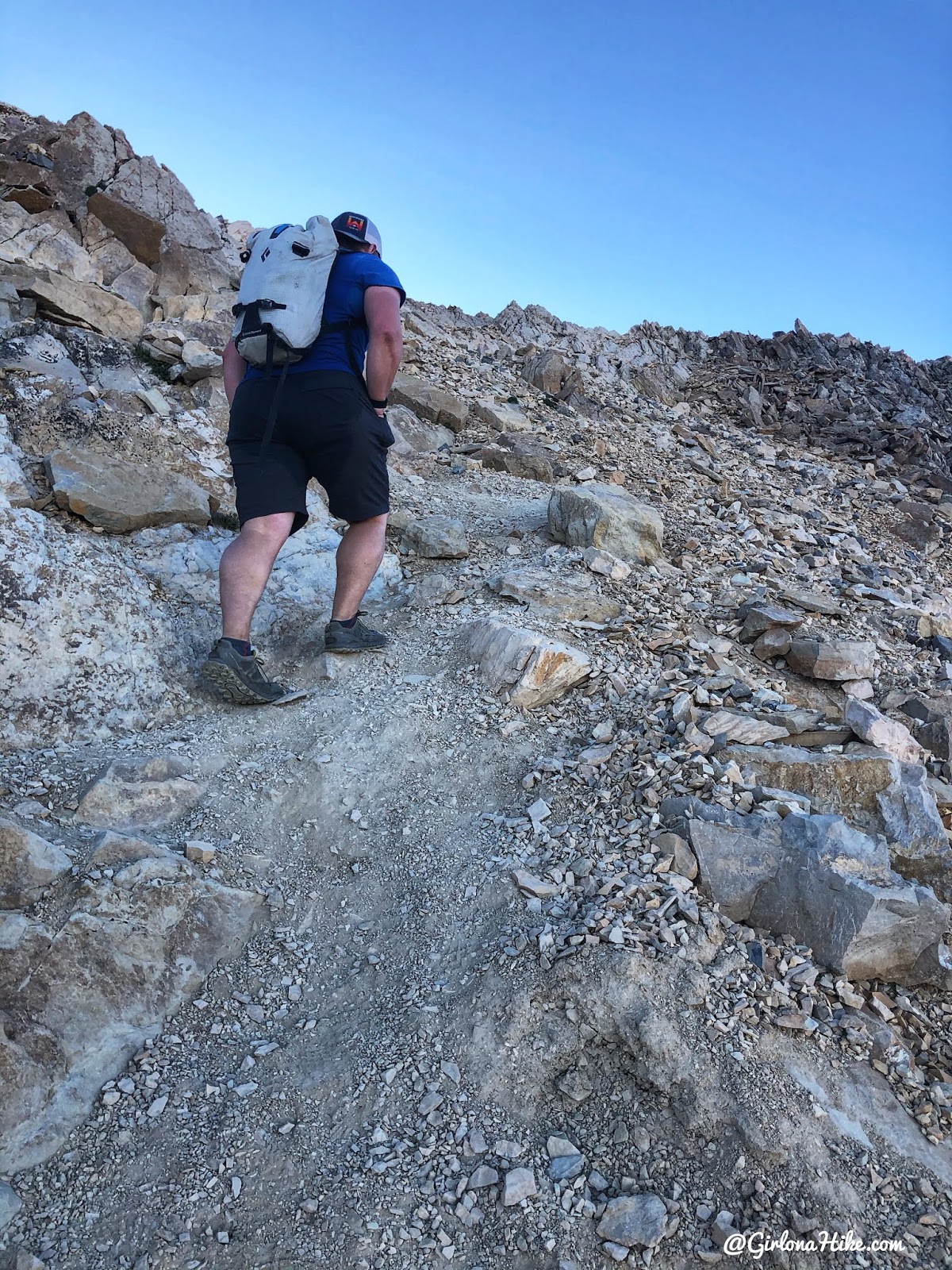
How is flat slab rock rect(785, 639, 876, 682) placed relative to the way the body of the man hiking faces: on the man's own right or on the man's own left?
on the man's own right

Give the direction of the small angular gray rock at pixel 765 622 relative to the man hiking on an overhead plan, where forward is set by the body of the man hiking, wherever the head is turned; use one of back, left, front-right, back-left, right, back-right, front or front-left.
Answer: front-right

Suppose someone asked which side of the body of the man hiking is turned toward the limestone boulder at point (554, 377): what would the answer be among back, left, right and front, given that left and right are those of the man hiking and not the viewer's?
front

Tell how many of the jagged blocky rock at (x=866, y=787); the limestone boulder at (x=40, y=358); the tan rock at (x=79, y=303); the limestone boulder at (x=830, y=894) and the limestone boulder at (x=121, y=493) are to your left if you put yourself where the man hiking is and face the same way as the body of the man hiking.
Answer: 3

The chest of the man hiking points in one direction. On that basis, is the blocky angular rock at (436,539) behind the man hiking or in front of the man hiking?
in front

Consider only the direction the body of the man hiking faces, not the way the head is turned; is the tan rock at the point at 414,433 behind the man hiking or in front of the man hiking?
in front

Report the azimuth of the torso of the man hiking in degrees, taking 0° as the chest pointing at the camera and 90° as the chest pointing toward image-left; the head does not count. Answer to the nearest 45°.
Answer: approximately 225°

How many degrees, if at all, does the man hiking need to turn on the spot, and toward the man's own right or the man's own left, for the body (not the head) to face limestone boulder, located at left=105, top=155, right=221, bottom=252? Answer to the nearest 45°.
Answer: approximately 45° to the man's own left

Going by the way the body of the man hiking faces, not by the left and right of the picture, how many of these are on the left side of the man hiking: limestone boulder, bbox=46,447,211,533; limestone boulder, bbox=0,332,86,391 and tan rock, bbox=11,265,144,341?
3

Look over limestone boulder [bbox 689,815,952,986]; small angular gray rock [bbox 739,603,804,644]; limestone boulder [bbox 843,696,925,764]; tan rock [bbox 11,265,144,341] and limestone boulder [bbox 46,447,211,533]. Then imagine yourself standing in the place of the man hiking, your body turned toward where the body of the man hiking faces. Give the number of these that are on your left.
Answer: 2

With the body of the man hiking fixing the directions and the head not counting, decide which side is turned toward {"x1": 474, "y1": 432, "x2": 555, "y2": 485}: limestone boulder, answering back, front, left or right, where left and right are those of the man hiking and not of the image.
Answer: front

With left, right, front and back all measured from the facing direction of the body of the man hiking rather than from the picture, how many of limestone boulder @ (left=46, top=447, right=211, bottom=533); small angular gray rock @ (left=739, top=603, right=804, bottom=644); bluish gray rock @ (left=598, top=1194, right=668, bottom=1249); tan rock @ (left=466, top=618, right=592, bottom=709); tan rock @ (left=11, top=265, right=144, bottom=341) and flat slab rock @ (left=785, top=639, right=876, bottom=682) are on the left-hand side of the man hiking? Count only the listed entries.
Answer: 2

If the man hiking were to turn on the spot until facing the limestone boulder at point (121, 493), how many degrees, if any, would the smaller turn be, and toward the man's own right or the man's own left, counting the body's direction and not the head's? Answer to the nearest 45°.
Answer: approximately 90° to the man's own left

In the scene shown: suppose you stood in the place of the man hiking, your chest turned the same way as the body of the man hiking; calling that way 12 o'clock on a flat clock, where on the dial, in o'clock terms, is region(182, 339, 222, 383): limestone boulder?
The limestone boulder is roughly at 10 o'clock from the man hiking.

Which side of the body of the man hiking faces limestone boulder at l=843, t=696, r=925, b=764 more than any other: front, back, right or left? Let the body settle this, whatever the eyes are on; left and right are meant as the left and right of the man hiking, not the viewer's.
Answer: right

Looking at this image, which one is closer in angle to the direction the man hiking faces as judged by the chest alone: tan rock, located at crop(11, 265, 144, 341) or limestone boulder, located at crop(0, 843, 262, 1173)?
the tan rock
